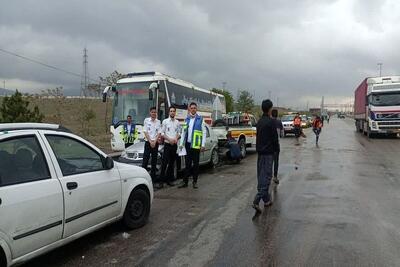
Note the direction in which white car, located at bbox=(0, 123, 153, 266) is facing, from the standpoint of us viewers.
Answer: facing away from the viewer and to the right of the viewer

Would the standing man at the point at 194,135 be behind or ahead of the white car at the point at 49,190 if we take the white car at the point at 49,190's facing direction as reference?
ahead

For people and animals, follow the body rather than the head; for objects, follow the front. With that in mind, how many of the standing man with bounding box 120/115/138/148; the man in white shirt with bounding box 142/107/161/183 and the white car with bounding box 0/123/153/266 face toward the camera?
2

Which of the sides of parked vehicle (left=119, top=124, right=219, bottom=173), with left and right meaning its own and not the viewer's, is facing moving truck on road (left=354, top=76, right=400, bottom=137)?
back

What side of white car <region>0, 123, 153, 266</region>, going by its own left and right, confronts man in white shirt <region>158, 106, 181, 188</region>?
front

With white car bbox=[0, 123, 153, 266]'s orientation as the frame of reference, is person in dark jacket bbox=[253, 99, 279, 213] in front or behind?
in front

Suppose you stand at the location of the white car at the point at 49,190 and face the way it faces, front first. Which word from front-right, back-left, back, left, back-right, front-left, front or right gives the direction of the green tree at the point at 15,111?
front-left

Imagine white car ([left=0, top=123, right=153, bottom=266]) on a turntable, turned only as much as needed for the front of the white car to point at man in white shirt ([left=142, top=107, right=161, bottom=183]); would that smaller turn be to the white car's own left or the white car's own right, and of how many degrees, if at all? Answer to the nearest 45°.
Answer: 0° — it already faces them
